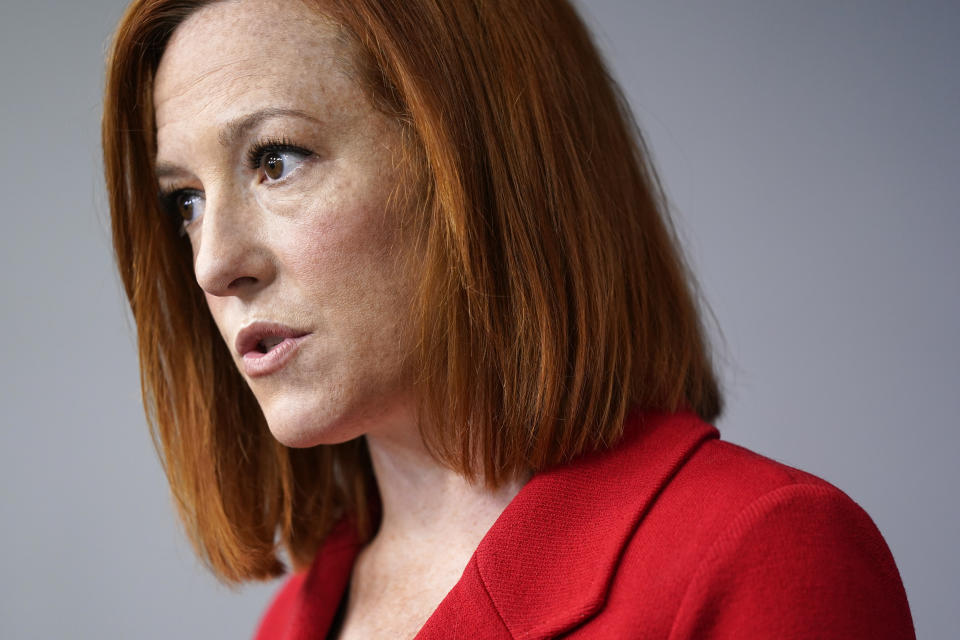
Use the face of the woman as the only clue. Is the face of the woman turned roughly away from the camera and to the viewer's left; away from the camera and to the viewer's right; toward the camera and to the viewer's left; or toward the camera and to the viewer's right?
toward the camera and to the viewer's left

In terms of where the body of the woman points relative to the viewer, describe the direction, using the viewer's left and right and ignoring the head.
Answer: facing the viewer and to the left of the viewer
